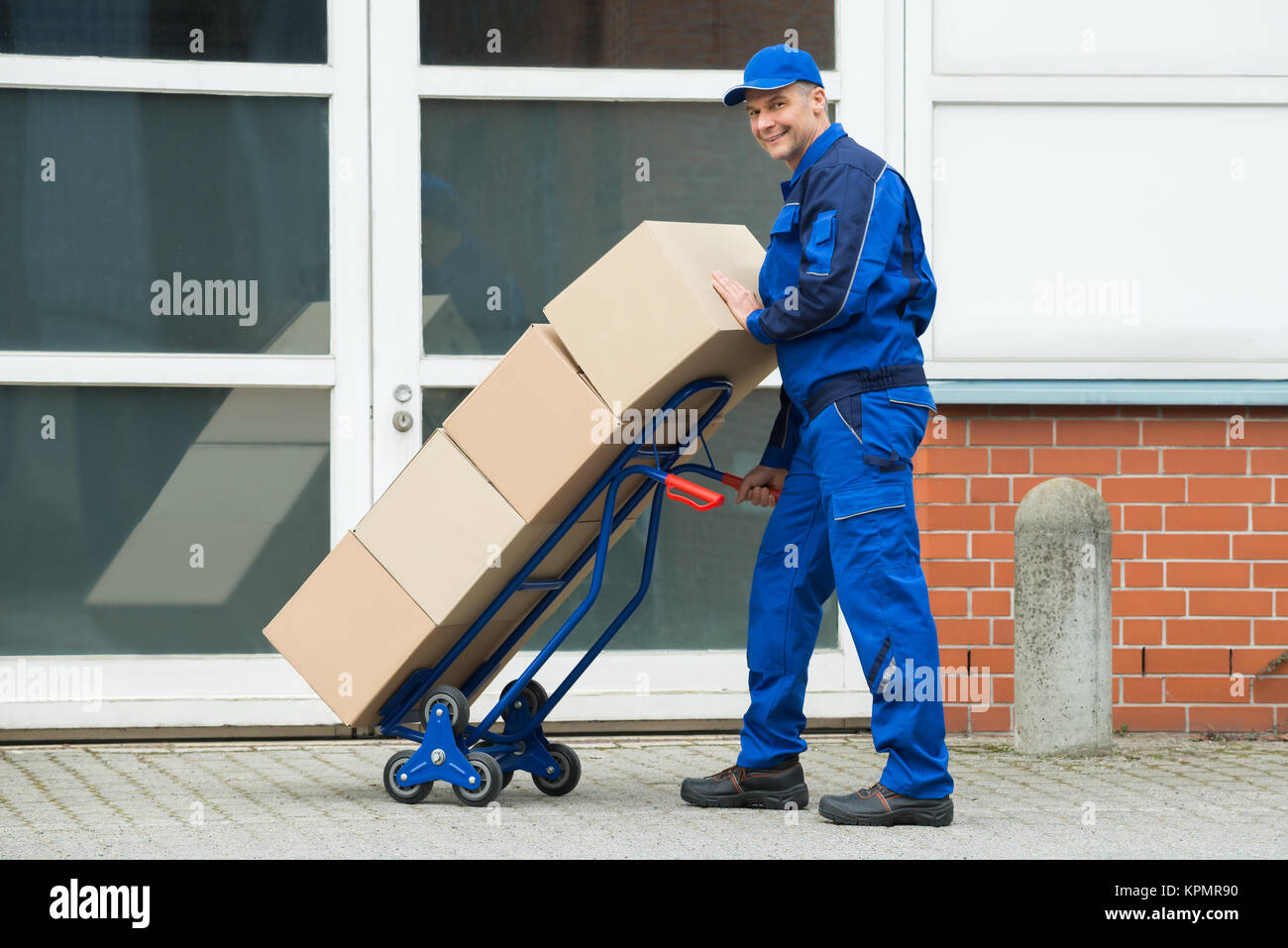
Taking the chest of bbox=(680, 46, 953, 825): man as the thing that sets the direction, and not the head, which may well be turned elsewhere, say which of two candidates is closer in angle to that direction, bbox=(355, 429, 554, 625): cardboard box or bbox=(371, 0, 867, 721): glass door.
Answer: the cardboard box

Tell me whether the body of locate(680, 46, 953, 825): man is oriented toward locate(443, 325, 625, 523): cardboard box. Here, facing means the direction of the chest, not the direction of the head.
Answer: yes

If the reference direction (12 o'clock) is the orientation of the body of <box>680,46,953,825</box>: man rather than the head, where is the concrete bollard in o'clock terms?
The concrete bollard is roughly at 4 o'clock from the man.

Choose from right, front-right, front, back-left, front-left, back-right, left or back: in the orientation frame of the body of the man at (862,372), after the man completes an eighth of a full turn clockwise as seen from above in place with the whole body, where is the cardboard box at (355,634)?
front-left

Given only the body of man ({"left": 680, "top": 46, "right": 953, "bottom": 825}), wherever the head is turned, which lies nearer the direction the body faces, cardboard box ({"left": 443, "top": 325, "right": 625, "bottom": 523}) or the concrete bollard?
the cardboard box

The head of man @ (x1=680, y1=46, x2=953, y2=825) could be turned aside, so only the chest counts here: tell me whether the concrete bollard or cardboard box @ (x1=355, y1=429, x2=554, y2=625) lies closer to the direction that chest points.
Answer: the cardboard box

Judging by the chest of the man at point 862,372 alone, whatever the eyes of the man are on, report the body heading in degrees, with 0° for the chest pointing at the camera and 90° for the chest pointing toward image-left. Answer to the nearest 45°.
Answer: approximately 90°

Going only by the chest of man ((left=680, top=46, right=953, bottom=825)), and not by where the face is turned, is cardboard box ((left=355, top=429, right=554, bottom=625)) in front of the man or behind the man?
in front

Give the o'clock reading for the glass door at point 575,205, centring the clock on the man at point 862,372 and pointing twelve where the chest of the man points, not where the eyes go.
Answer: The glass door is roughly at 2 o'clock from the man.
